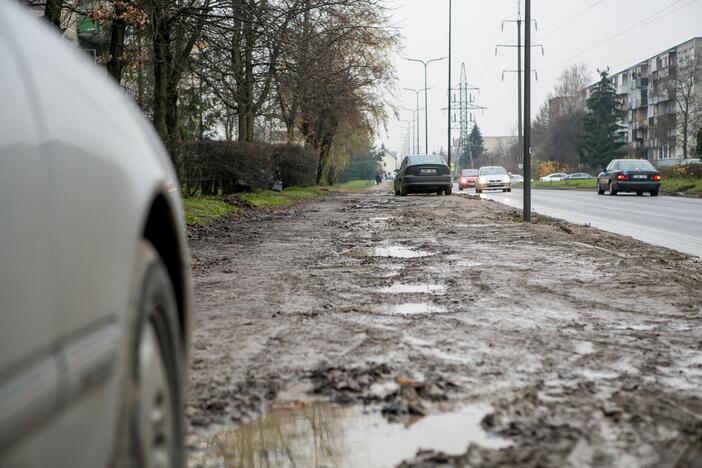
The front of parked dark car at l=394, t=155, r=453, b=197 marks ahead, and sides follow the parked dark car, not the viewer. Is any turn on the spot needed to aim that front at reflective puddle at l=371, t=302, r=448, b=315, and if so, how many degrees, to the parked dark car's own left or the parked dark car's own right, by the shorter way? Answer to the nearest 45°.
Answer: approximately 180°

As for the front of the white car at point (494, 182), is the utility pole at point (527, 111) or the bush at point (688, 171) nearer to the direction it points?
the utility pole

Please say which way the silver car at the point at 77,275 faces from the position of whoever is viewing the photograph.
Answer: facing away from the viewer and to the right of the viewer

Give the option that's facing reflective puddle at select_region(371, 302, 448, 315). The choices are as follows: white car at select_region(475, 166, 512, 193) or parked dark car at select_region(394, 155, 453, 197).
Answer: the white car

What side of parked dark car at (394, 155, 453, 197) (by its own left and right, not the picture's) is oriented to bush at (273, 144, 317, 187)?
left

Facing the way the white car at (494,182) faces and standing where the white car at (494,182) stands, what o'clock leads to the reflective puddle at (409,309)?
The reflective puddle is roughly at 12 o'clock from the white car.

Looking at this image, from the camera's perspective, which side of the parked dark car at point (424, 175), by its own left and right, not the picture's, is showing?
back

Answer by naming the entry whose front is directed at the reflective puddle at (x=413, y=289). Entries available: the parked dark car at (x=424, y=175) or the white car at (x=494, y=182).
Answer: the white car

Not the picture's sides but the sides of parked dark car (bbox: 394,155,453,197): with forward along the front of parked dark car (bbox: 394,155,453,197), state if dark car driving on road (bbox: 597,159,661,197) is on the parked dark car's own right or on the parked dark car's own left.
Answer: on the parked dark car's own right

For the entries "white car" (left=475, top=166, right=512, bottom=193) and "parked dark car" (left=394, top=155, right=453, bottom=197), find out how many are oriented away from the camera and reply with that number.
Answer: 1

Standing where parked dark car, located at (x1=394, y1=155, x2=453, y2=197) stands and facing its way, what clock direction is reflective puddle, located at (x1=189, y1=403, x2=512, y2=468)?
The reflective puddle is roughly at 6 o'clock from the parked dark car.

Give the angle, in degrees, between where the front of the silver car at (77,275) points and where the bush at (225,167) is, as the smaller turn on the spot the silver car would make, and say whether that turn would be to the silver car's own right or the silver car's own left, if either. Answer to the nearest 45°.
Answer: approximately 45° to the silver car's own left
